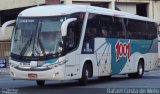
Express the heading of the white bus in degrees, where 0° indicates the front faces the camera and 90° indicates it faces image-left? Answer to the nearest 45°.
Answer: approximately 45°
